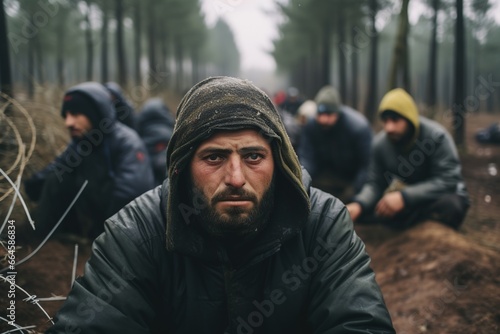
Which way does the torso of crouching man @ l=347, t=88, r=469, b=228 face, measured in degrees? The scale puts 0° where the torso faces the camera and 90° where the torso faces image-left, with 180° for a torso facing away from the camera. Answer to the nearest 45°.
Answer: approximately 45°

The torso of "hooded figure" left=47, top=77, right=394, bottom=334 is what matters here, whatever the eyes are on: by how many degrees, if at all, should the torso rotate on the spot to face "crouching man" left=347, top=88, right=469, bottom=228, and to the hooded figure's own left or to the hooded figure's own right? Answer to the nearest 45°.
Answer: approximately 135° to the hooded figure's own left

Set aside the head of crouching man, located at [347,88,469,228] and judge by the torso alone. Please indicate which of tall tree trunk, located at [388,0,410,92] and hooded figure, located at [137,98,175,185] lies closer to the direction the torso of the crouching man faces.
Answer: the hooded figure

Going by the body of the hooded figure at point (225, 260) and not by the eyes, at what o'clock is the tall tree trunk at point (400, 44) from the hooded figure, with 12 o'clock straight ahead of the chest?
The tall tree trunk is roughly at 7 o'clock from the hooded figure.
